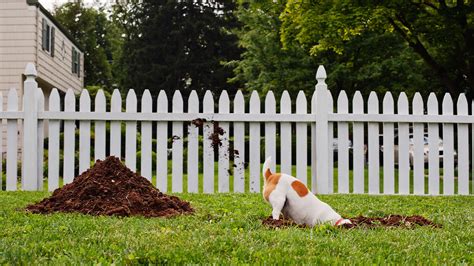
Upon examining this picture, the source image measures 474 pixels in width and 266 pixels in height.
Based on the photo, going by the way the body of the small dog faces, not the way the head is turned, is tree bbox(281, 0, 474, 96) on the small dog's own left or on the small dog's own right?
on the small dog's own left

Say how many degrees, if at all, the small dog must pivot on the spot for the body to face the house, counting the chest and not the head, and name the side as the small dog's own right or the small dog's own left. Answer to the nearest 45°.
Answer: approximately 135° to the small dog's own left

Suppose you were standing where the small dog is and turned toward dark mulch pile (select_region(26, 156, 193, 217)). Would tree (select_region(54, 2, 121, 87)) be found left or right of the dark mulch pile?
right

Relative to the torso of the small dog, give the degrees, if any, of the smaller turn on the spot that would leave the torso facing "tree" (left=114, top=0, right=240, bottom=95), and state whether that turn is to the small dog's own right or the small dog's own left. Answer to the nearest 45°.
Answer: approximately 90° to the small dog's own left

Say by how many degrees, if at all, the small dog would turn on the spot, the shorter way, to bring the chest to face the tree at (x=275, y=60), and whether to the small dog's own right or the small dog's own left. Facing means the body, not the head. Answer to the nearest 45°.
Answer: approximately 90° to the small dog's own left

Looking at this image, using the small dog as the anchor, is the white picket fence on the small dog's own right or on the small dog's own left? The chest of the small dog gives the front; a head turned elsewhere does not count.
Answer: on the small dog's own left

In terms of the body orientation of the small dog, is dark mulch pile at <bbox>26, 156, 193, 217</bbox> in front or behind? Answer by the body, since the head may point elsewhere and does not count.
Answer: behind

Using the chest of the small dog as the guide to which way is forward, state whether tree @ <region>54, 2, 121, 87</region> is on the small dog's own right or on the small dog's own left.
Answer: on the small dog's own left

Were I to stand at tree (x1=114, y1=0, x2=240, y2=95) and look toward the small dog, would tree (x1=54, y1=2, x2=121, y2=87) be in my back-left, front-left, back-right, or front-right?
back-right

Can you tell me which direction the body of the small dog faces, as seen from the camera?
to the viewer's right
